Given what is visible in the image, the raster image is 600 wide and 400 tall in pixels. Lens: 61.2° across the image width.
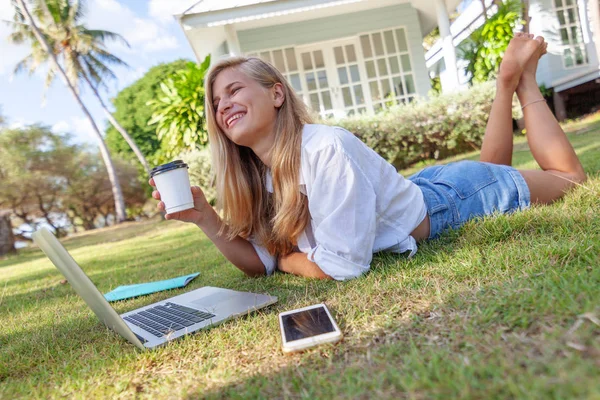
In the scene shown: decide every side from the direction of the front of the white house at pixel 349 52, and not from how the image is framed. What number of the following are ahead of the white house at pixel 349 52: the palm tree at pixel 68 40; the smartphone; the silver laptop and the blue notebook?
3

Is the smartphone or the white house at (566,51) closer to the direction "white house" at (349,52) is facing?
the smartphone

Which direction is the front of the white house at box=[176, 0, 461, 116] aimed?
toward the camera

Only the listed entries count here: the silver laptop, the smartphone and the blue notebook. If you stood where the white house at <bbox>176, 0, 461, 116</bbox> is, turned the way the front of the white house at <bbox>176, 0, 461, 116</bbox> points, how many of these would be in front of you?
3

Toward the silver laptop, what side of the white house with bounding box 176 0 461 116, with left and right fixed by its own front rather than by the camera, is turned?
front

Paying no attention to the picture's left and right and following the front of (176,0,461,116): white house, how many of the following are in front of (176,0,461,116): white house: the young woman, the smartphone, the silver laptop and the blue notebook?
4

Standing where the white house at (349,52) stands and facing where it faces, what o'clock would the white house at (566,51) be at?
the white house at (566,51) is roughly at 9 o'clock from the white house at (349,52).

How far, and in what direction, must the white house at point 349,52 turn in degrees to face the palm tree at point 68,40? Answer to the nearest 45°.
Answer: approximately 135° to its right

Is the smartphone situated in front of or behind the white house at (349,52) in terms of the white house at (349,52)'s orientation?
in front

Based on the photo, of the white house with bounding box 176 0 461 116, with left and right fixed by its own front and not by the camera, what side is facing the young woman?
front

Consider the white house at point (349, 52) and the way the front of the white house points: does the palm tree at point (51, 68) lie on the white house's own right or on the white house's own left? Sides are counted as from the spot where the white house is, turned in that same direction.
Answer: on the white house's own right
